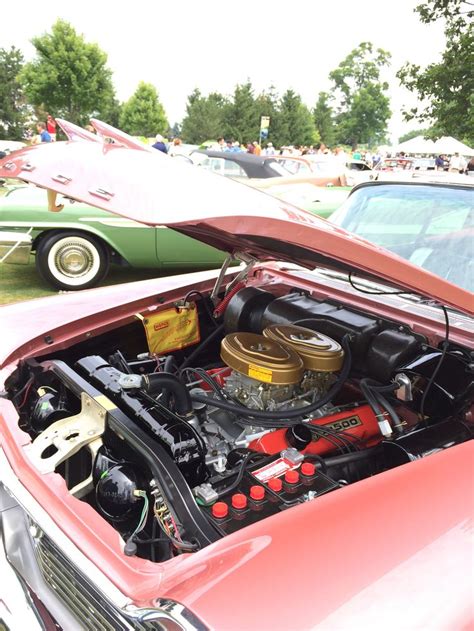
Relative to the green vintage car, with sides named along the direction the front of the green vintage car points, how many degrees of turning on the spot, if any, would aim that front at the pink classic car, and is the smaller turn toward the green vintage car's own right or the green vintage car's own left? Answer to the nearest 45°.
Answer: approximately 90° to the green vintage car's own left

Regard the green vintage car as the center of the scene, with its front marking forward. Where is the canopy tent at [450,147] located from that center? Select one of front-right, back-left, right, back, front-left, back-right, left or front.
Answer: back-right

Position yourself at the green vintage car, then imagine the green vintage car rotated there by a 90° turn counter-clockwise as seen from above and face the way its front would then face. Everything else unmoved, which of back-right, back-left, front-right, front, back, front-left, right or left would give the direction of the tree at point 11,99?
back

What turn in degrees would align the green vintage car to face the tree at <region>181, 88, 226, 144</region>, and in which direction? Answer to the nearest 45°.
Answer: approximately 90° to its right

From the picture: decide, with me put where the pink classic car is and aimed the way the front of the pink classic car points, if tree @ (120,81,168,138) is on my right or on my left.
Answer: on my right

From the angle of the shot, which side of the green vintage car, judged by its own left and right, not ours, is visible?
left

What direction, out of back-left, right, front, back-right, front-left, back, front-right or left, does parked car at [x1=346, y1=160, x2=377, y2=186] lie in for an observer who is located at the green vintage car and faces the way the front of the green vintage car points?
back-right

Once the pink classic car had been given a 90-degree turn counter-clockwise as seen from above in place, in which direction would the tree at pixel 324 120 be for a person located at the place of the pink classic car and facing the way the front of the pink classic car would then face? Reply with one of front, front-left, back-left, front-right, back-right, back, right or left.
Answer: back-left

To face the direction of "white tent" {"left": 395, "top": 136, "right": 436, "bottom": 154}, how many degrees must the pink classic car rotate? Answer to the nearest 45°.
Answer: approximately 135° to its right

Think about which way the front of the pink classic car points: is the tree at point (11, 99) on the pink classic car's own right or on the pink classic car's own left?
on the pink classic car's own right

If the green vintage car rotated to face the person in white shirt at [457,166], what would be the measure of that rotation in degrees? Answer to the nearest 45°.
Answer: approximately 135° to its right

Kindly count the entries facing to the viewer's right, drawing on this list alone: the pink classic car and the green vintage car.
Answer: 0

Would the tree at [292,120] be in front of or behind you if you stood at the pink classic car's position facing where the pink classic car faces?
behind
